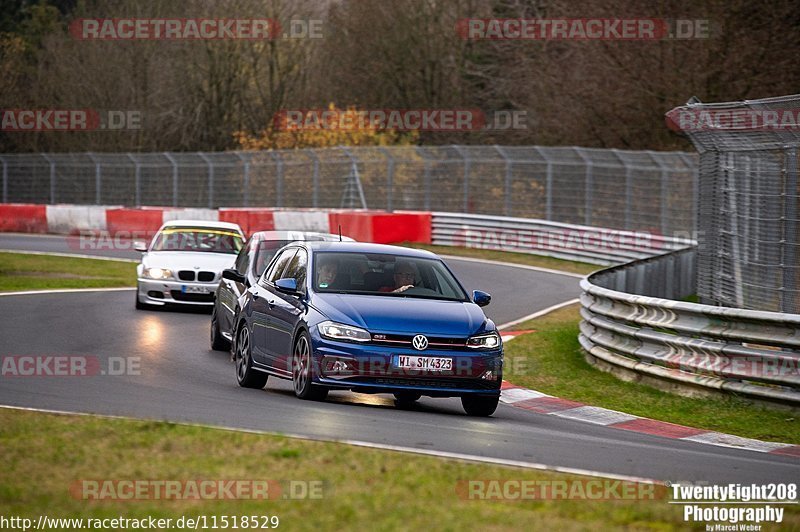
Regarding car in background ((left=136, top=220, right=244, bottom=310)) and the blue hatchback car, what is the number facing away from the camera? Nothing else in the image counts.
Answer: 0

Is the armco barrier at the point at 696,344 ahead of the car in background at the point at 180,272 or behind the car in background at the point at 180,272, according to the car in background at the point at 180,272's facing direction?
ahead

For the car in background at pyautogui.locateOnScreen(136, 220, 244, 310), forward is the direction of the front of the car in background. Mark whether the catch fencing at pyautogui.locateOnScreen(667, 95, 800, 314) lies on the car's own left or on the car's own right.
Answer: on the car's own left

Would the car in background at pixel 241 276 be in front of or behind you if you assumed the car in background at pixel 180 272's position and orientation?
in front

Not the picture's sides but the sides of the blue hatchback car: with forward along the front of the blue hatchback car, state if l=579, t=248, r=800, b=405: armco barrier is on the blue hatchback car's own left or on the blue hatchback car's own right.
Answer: on the blue hatchback car's own left

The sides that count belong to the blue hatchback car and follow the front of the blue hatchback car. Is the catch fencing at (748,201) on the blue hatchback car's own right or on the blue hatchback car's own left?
on the blue hatchback car's own left

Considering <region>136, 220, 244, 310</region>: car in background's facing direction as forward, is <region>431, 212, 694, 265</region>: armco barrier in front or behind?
behind

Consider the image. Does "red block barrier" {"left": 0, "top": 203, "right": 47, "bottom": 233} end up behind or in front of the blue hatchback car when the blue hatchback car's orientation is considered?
behind

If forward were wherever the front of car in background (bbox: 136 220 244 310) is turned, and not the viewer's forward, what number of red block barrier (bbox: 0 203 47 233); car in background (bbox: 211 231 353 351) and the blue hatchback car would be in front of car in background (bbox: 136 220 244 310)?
2

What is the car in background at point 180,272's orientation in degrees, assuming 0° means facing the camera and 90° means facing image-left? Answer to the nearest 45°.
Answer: approximately 0°

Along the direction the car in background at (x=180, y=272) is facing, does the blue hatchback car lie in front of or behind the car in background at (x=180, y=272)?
in front

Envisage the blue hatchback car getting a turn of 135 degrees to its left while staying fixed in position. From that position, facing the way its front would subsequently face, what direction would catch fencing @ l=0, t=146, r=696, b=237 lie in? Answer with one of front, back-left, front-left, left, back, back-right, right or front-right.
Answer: front

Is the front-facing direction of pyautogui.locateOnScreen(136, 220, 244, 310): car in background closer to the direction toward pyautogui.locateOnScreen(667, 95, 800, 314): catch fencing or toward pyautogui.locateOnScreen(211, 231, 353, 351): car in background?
the car in background

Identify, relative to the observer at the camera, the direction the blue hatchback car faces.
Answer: facing the viewer and to the right of the viewer
